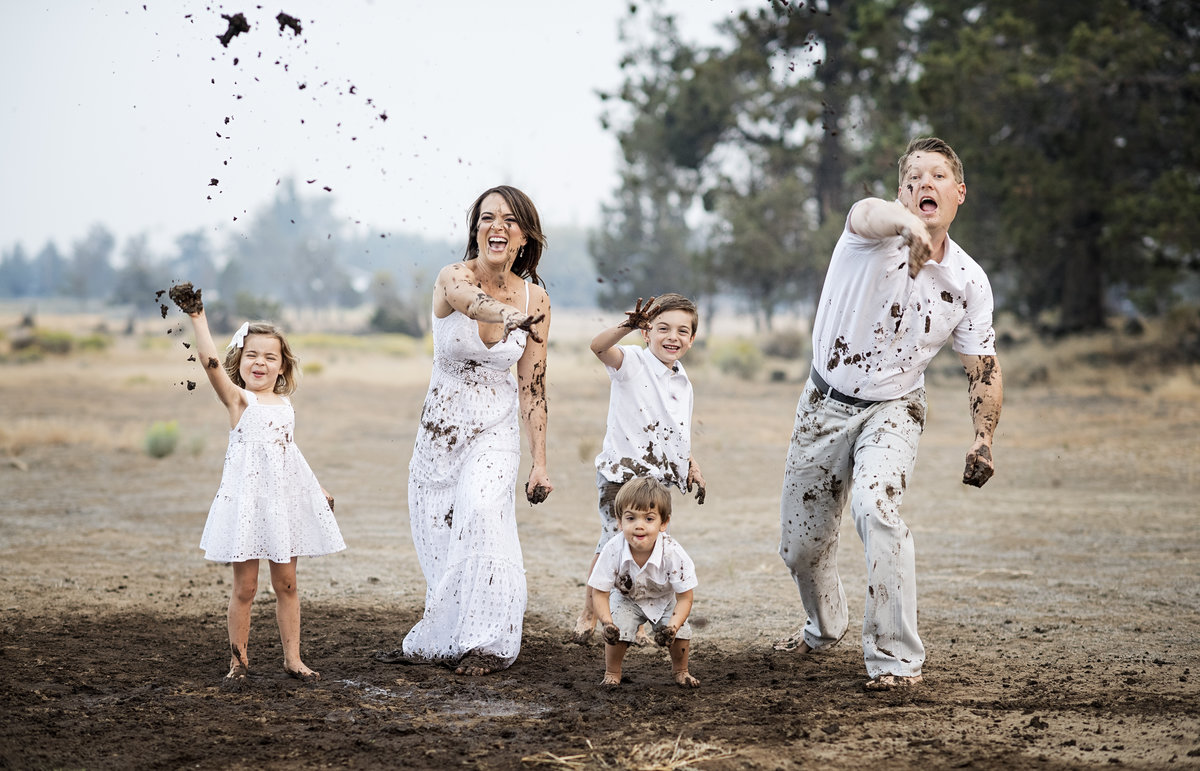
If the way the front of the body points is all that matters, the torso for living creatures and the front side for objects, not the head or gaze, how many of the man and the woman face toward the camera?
2

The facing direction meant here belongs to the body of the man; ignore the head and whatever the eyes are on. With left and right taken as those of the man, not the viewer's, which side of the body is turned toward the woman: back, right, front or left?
right

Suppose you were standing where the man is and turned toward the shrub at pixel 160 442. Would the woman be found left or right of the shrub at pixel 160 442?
left

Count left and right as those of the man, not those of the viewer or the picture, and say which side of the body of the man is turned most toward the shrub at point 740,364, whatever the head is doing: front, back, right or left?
back

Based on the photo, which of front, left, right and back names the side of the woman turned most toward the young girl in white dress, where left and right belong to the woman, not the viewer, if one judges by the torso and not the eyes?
right

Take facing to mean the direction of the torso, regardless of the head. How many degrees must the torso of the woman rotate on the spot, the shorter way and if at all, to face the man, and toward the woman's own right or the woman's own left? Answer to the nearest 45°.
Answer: approximately 45° to the woman's own left

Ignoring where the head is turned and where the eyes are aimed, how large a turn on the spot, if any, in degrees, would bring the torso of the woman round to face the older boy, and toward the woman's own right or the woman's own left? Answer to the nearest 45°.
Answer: approximately 90° to the woman's own left

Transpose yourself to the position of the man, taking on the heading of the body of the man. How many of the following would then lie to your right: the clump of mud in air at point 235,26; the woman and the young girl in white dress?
3

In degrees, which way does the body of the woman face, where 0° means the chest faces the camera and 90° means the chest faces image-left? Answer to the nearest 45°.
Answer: approximately 0°
